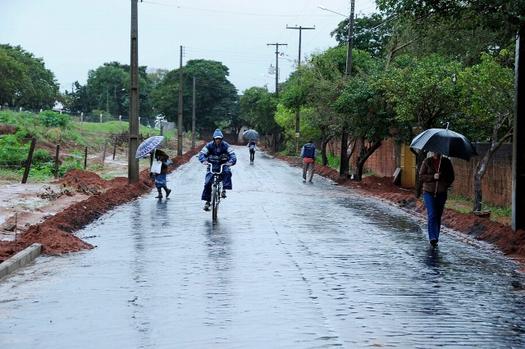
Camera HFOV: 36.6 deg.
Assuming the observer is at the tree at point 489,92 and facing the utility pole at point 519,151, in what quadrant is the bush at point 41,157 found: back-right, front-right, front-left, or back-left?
back-right

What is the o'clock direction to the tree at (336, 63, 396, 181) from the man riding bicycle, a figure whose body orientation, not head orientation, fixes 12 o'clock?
The tree is roughly at 7 o'clock from the man riding bicycle.

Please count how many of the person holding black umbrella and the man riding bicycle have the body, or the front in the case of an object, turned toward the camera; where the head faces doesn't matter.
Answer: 2

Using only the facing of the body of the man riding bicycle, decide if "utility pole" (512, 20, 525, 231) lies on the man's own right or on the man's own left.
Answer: on the man's own left

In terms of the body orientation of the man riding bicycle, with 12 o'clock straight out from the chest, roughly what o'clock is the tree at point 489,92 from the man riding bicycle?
The tree is roughly at 9 o'clock from the man riding bicycle.

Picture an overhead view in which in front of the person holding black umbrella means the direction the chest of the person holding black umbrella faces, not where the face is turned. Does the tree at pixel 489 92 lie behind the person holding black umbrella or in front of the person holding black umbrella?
behind

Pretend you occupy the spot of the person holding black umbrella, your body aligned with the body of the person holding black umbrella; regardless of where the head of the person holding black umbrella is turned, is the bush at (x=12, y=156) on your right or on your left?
on your right

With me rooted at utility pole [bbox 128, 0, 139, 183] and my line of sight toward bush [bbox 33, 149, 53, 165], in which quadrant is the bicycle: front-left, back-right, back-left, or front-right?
back-left

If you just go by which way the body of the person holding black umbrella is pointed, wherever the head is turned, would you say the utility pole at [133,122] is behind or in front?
behind

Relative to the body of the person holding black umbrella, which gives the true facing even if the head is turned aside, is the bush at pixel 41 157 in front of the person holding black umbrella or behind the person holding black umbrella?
behind

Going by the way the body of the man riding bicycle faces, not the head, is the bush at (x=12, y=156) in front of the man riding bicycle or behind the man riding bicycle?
behind

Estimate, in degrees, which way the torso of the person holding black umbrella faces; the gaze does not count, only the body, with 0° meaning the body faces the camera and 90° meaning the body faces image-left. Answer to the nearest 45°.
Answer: approximately 0°

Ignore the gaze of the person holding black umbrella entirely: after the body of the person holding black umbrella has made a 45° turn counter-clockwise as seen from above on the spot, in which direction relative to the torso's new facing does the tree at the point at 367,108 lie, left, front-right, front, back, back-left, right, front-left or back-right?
back-left

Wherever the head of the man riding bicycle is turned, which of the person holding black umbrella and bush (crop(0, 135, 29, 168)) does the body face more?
the person holding black umbrella

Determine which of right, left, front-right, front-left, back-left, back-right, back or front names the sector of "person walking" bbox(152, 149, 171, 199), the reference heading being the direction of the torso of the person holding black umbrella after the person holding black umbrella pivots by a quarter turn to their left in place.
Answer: back-left
